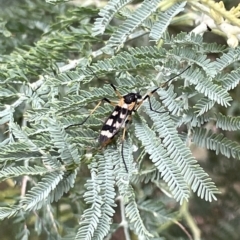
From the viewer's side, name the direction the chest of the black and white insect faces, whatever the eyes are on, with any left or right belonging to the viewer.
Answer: facing away from the viewer and to the right of the viewer
